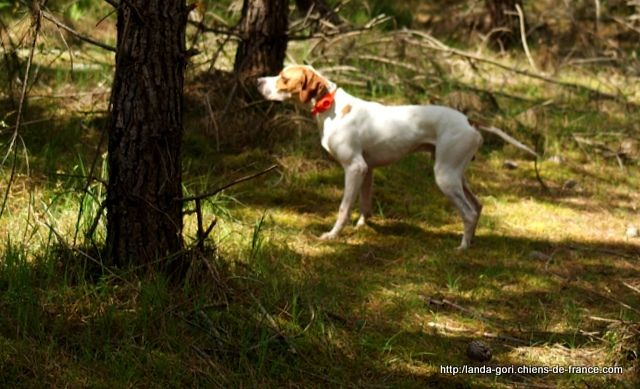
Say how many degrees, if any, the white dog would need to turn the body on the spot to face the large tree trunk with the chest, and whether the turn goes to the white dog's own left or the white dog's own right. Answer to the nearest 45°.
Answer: approximately 45° to the white dog's own left

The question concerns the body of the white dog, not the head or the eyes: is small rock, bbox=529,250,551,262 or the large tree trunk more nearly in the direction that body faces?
the large tree trunk

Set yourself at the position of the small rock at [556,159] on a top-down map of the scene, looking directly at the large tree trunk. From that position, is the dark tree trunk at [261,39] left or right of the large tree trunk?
right

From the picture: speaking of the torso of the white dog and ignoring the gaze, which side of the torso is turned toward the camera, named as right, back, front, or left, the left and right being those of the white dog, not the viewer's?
left

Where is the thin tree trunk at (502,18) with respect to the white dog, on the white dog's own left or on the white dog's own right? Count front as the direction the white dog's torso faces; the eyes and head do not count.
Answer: on the white dog's own right

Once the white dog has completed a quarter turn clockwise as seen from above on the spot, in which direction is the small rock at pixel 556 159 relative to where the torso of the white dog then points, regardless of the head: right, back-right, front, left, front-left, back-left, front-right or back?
front-right

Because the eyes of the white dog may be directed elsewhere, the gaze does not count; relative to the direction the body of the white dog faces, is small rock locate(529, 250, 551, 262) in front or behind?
behind

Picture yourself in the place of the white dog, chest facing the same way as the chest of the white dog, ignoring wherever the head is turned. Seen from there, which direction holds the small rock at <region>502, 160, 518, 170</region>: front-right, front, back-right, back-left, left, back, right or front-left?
back-right
